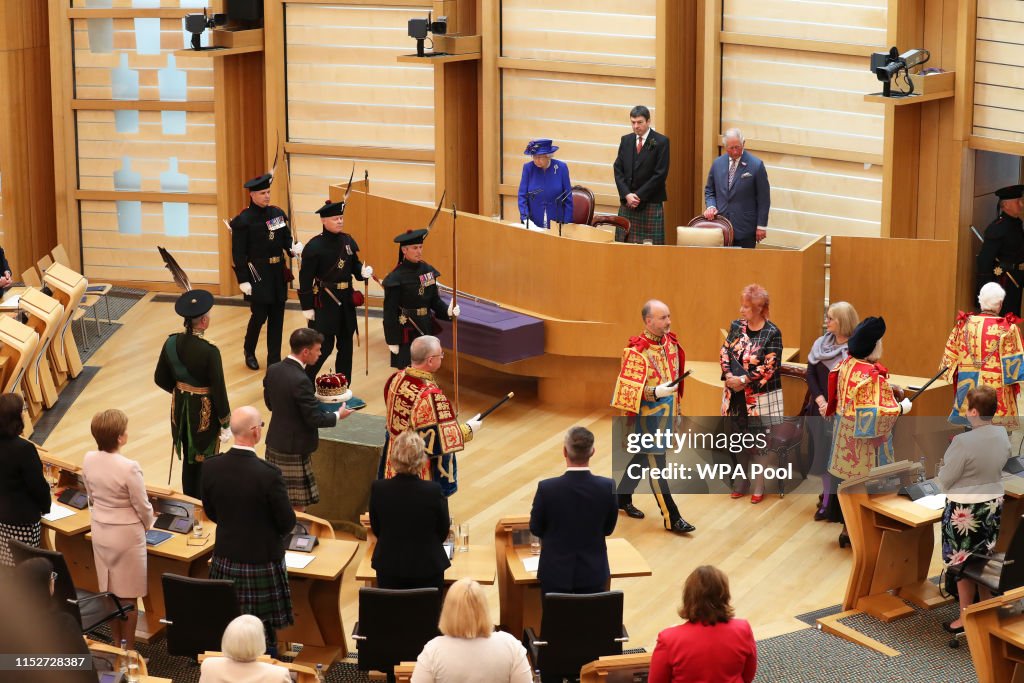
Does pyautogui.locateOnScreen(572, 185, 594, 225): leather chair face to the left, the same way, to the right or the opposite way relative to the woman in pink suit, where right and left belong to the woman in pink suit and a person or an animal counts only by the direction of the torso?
the opposite way

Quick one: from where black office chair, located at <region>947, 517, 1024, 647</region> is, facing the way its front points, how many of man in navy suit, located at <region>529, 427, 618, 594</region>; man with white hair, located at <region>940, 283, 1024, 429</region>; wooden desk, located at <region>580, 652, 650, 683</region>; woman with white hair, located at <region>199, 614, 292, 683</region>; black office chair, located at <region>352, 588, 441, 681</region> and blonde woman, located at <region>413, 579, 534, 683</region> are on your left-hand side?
5

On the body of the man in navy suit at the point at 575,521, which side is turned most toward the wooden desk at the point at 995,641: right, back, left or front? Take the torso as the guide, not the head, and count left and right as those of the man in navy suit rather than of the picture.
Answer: right

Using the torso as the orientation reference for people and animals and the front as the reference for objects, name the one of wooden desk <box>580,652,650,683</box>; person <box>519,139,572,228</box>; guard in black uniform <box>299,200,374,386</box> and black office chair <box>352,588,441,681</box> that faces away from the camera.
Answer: the black office chair

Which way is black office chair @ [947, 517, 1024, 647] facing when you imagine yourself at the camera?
facing away from the viewer and to the left of the viewer

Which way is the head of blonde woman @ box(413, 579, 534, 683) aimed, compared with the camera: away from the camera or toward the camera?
away from the camera

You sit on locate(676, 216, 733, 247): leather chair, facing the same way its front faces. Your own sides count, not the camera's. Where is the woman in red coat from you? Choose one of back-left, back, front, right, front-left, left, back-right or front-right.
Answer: front-left

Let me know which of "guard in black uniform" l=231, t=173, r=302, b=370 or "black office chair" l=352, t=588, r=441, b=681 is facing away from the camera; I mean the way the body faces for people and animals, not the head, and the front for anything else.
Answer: the black office chair

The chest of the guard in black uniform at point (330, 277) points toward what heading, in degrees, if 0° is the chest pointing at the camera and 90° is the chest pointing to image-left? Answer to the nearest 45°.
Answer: approximately 315°

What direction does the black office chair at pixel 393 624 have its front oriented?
away from the camera

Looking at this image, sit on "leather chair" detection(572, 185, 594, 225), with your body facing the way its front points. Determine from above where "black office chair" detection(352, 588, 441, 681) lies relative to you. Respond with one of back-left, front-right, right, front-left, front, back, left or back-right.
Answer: front-left

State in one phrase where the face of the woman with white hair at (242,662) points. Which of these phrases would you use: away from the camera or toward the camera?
away from the camera

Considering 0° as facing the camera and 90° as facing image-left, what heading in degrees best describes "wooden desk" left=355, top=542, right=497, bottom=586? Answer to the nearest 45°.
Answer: approximately 0°

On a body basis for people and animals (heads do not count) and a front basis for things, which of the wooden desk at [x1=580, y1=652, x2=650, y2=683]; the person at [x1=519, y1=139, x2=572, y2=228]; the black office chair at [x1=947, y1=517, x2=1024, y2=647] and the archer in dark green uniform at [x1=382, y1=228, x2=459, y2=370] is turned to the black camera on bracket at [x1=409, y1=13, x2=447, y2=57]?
the black office chair

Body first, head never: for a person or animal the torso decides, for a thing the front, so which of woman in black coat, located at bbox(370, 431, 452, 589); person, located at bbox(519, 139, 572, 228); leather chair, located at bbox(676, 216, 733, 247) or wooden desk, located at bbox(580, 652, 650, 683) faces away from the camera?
the woman in black coat

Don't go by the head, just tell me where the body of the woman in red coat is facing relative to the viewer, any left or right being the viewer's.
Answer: facing away from the viewer

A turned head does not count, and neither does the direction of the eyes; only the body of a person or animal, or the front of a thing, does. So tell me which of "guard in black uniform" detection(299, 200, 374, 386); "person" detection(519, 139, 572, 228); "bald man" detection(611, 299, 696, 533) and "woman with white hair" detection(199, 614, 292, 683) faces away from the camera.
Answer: the woman with white hair

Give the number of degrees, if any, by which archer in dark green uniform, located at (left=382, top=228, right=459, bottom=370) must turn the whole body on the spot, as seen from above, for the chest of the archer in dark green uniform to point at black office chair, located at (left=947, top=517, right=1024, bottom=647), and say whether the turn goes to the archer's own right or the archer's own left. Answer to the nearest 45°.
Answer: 0° — they already face it

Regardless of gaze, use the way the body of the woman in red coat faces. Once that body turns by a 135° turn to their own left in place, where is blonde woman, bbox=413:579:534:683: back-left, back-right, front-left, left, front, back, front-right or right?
front-right

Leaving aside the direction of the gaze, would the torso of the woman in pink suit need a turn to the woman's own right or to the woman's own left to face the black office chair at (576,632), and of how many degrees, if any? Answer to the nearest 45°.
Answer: approximately 90° to the woman's own right
